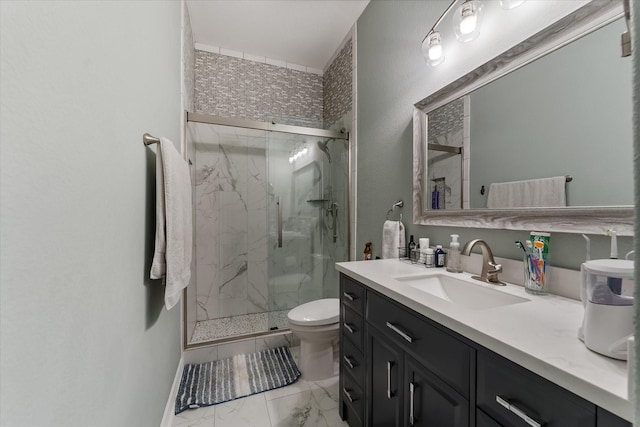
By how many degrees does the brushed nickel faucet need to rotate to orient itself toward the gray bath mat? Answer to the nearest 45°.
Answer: approximately 45° to its right

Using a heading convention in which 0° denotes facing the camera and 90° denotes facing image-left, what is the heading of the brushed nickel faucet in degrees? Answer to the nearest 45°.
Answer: approximately 45°

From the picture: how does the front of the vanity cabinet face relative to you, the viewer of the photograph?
facing the viewer and to the left of the viewer
